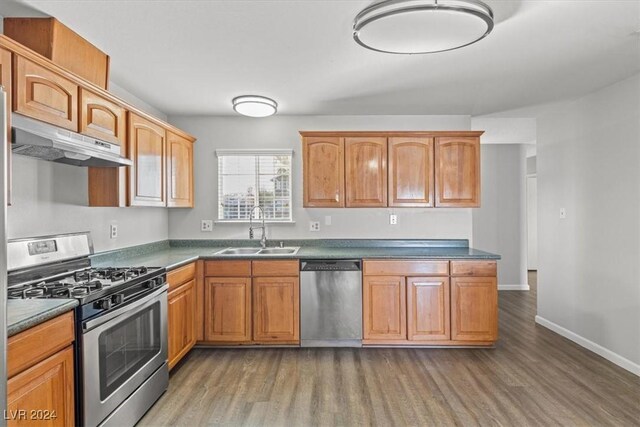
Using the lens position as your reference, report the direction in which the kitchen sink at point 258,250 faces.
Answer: facing the viewer

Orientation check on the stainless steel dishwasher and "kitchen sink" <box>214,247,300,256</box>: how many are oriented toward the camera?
2

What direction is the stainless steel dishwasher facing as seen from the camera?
toward the camera

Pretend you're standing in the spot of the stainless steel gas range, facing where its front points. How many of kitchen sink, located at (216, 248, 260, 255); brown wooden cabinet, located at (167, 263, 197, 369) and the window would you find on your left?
3

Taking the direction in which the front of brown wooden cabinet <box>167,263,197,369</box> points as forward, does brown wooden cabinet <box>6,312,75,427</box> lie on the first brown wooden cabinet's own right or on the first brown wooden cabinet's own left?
on the first brown wooden cabinet's own right

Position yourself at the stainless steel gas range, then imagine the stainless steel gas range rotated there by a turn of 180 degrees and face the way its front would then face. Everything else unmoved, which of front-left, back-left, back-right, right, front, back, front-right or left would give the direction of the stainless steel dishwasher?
back-right

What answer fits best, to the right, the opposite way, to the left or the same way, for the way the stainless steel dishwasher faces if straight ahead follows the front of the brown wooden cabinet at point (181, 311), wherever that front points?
to the right

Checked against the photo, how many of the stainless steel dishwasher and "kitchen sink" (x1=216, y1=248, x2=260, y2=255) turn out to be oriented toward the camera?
2

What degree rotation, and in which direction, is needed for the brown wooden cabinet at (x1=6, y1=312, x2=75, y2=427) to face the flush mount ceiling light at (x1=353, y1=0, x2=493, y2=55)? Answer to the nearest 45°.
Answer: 0° — it already faces it

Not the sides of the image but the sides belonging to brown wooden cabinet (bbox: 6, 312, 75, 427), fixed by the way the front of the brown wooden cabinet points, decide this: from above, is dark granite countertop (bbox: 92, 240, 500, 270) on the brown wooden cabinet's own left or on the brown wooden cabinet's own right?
on the brown wooden cabinet's own left

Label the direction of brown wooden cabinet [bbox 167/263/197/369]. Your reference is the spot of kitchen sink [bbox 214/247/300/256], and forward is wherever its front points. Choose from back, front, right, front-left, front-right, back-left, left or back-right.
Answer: front-right

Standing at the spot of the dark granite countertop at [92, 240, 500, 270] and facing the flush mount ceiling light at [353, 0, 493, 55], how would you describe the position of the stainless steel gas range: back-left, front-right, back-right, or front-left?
front-right

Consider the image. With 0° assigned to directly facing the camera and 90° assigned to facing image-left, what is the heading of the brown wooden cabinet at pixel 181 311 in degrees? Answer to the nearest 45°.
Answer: approximately 315°

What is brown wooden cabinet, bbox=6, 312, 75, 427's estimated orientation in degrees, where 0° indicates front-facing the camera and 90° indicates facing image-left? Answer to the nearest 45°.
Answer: approximately 315°
